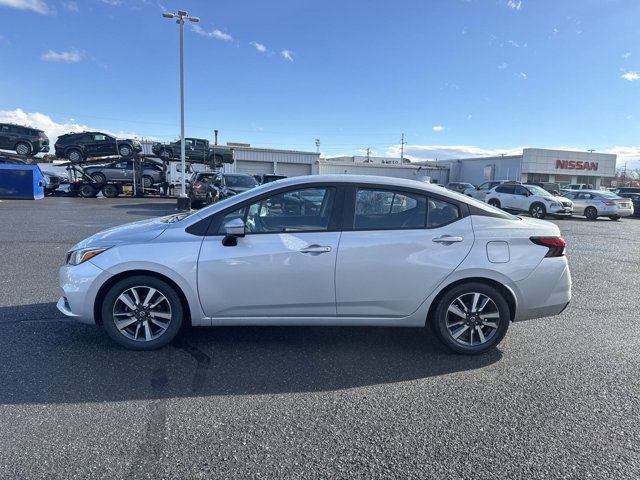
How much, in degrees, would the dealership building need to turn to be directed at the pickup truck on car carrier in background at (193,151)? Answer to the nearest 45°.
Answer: approximately 90° to its right

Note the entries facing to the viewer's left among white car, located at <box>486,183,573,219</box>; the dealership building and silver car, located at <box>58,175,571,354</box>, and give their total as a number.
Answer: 1

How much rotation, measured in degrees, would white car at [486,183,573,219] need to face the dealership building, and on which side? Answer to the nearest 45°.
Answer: approximately 135° to its left

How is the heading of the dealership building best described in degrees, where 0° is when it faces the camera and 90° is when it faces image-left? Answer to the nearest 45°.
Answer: approximately 315°

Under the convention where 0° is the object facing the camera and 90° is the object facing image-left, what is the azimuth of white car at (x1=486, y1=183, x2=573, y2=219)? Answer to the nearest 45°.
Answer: approximately 315°

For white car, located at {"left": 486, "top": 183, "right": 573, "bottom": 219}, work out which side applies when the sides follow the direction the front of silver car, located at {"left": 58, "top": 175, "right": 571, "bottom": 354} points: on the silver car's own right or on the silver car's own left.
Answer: on the silver car's own right

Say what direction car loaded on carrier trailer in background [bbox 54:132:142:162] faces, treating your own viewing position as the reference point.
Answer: facing to the right of the viewer

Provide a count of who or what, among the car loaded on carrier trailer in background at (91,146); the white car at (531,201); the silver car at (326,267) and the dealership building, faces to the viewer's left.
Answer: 1

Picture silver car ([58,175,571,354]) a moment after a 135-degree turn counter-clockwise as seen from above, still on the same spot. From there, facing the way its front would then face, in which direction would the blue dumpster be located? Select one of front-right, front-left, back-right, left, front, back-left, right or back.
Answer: back

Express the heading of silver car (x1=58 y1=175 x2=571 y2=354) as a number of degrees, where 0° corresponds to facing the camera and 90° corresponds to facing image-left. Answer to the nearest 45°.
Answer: approximately 90°

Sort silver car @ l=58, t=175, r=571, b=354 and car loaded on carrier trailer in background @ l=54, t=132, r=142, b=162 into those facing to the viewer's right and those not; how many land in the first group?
1

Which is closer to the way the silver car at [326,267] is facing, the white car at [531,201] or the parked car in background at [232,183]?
the parked car in background
